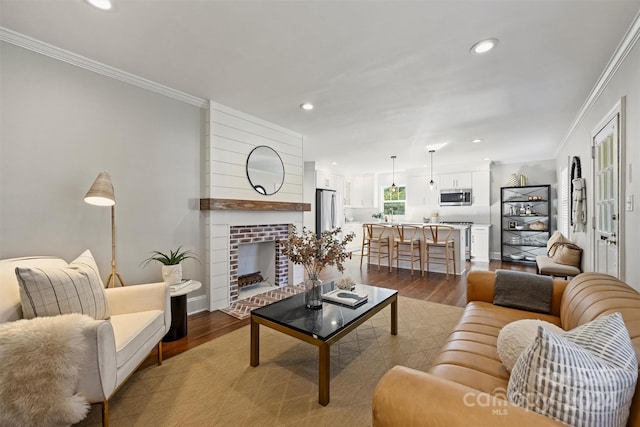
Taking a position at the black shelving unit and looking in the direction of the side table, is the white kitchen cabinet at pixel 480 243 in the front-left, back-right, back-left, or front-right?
front-right

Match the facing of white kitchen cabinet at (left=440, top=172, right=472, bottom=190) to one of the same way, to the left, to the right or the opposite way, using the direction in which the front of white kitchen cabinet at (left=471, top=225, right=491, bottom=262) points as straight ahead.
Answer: the same way

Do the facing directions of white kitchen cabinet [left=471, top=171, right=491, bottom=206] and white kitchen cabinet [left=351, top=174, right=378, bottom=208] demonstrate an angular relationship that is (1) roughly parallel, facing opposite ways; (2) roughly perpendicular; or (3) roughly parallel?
roughly parallel

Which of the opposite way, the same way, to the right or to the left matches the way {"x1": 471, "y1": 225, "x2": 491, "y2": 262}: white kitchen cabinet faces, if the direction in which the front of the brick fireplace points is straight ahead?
to the right

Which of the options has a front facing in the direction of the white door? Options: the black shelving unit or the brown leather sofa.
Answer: the black shelving unit

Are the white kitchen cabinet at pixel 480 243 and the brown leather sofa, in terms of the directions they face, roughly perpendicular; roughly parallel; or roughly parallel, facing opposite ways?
roughly perpendicular

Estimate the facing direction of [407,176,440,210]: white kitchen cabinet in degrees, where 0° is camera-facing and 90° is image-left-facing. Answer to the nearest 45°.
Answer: approximately 0°

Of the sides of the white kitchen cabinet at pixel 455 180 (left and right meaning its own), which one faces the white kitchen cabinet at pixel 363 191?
right

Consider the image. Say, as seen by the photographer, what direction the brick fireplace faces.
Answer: facing the viewer and to the right of the viewer

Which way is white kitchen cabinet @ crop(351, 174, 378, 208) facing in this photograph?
toward the camera

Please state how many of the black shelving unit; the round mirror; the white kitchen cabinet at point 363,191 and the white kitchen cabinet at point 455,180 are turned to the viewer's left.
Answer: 0

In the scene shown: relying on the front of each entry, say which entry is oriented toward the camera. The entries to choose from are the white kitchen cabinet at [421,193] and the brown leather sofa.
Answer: the white kitchen cabinet

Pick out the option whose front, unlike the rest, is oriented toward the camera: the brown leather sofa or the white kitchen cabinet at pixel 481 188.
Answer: the white kitchen cabinet

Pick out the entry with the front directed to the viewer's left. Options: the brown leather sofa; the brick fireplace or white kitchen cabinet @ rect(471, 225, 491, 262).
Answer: the brown leather sofa

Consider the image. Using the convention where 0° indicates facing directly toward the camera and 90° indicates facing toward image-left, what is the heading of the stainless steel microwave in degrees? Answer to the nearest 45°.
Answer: approximately 0°

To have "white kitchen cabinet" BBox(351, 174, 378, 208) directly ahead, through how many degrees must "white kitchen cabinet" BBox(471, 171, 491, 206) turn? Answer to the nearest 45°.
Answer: approximately 90° to its right

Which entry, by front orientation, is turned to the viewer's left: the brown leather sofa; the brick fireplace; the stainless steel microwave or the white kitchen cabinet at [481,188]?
the brown leather sofa

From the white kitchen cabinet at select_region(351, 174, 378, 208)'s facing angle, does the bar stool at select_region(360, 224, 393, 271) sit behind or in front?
in front

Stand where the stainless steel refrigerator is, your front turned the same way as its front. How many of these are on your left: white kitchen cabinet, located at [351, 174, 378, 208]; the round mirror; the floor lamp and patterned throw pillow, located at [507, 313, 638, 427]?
1

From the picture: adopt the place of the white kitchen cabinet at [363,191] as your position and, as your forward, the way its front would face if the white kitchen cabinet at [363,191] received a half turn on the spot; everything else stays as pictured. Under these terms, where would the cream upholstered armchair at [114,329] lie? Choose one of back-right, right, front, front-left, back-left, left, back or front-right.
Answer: back

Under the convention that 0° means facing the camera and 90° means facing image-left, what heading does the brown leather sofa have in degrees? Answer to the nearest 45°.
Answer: approximately 90°

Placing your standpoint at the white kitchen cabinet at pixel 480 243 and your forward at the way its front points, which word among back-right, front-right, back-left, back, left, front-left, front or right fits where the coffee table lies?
front
